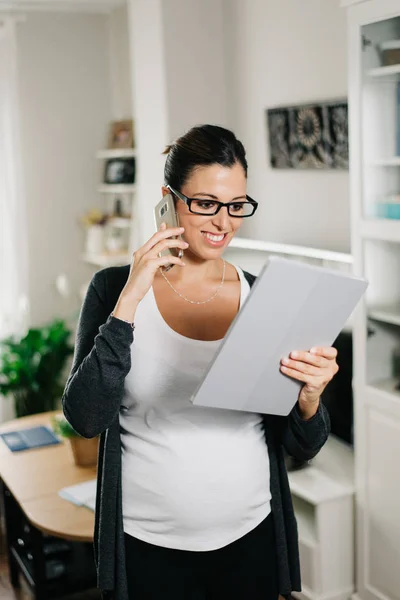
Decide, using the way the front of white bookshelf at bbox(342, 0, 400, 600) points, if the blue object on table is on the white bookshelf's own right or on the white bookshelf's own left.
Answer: on the white bookshelf's own right

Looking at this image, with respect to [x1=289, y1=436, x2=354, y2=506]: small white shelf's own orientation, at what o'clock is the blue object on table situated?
The blue object on table is roughly at 2 o'clock from the small white shelf.

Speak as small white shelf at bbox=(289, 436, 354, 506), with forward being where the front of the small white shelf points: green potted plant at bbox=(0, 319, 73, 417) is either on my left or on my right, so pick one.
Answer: on my right

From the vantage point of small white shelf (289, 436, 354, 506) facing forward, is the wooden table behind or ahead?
ahead

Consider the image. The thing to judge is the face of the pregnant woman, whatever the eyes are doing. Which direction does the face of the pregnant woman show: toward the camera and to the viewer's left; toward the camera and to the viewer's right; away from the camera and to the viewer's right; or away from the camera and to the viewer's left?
toward the camera and to the viewer's right

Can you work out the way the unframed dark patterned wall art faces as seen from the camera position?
facing the viewer and to the left of the viewer

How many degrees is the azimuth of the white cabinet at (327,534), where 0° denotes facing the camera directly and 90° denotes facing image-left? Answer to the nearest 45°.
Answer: approximately 45°

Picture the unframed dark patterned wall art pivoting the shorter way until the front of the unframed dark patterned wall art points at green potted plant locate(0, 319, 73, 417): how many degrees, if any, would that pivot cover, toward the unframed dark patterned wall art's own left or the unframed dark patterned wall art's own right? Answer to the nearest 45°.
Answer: approximately 90° to the unframed dark patterned wall art's own right

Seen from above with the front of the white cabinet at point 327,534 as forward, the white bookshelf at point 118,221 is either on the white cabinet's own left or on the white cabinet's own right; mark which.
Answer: on the white cabinet's own right

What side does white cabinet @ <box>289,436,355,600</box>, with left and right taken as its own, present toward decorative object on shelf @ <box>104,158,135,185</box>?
right

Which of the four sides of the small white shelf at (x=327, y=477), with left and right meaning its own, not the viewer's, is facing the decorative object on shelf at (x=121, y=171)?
right

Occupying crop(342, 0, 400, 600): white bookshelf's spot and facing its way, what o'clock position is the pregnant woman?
The pregnant woman is roughly at 11 o'clock from the white bookshelf.
